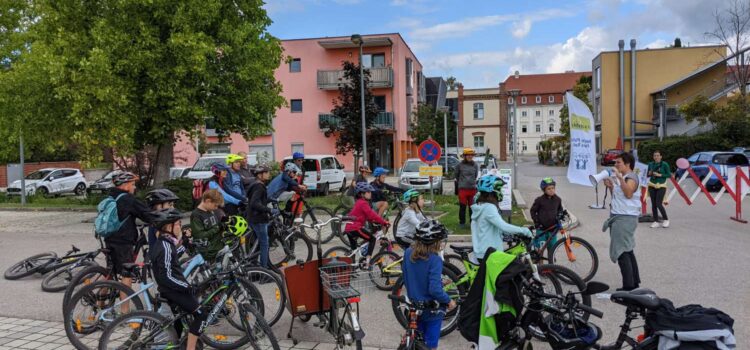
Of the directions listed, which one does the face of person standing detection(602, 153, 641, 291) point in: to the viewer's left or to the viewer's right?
to the viewer's left

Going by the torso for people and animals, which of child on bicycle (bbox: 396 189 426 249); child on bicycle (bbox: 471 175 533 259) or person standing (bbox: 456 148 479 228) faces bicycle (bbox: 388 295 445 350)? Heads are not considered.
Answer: the person standing

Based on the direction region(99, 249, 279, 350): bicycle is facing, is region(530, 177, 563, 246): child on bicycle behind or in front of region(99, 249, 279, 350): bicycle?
in front

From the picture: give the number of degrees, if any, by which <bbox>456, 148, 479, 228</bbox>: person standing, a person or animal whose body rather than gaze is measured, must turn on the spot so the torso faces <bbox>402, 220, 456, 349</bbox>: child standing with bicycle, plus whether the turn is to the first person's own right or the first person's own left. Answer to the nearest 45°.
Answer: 0° — they already face them

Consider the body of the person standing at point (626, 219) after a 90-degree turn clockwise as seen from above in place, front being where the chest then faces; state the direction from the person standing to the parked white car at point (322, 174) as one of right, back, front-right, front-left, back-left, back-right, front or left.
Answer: front-left

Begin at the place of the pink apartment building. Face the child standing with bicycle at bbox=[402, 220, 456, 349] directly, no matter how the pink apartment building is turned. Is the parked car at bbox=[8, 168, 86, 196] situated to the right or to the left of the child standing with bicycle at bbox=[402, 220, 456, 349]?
right

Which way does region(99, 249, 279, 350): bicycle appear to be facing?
to the viewer's right

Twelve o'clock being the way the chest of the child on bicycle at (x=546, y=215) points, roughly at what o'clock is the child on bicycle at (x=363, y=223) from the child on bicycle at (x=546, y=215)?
the child on bicycle at (x=363, y=223) is roughly at 4 o'clock from the child on bicycle at (x=546, y=215).

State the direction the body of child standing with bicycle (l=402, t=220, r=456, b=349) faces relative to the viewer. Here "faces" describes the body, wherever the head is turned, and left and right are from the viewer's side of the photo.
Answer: facing away from the viewer and to the right of the viewer

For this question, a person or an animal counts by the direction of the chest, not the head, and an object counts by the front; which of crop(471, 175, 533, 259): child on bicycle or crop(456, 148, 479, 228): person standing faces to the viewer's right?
the child on bicycle

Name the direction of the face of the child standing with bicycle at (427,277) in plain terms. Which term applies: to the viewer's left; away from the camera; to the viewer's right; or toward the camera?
away from the camera

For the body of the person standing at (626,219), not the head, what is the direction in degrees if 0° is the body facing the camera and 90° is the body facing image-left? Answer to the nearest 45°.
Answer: approximately 90°

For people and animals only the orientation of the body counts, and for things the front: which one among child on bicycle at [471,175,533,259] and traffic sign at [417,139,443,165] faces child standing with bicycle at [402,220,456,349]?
the traffic sign

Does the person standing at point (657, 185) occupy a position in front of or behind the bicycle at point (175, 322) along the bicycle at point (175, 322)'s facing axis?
in front
